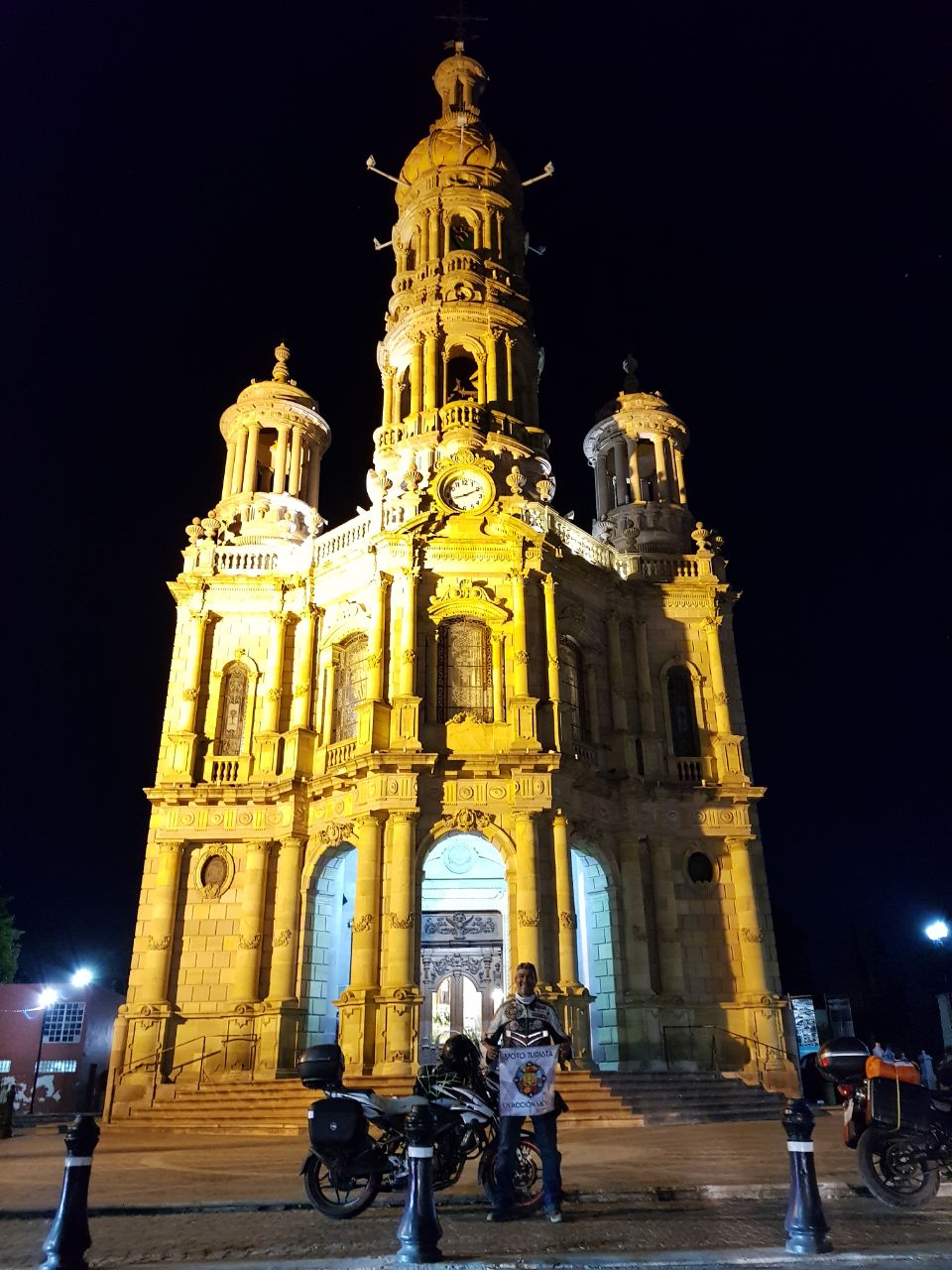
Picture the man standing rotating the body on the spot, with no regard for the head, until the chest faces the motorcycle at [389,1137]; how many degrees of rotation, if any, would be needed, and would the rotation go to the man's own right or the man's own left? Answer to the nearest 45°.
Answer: approximately 135° to the man's own right

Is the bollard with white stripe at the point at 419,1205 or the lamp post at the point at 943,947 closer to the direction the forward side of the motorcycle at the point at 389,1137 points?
the lamp post

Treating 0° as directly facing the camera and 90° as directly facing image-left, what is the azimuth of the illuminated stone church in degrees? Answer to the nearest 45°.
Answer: approximately 0°

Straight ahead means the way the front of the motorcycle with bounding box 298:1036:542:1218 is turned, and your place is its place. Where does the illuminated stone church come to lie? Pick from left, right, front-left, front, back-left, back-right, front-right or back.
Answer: left

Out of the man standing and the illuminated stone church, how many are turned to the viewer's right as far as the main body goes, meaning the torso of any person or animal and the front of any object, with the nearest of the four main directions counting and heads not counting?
0

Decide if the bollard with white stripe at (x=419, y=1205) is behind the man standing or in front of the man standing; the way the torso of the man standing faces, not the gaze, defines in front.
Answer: in front

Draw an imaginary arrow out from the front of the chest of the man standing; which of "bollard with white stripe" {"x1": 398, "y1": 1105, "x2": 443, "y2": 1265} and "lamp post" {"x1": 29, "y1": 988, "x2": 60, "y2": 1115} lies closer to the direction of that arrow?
the bollard with white stripe

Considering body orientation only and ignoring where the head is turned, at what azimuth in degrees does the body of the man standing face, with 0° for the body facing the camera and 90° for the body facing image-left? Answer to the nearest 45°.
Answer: approximately 0°

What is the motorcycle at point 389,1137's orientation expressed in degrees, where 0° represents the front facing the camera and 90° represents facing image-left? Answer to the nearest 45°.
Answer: approximately 270°

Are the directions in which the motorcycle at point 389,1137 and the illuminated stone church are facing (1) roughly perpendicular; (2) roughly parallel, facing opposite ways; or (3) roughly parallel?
roughly perpendicular
